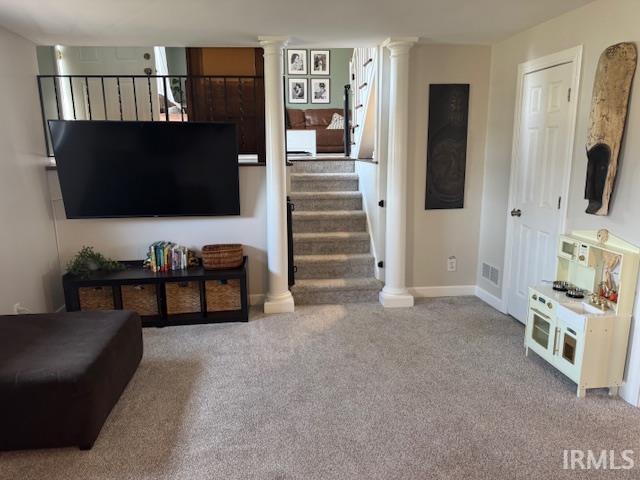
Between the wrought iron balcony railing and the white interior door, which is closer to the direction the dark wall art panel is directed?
the white interior door

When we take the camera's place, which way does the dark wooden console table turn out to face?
facing the viewer

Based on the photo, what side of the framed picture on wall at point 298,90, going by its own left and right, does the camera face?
front

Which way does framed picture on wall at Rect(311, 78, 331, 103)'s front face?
toward the camera

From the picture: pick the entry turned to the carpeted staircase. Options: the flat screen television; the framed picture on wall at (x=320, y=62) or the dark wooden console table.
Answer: the framed picture on wall

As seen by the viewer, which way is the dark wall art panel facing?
toward the camera

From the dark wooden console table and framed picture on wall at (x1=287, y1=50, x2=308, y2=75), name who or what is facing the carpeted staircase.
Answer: the framed picture on wall

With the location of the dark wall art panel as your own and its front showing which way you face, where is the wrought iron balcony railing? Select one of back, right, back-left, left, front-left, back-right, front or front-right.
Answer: right

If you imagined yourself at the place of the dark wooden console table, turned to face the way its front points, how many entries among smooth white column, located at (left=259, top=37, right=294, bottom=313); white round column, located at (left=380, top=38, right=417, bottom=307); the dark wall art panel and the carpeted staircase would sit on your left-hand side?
4

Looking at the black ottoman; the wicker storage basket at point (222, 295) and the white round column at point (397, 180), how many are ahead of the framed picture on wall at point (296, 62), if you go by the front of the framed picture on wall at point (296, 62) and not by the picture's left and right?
3

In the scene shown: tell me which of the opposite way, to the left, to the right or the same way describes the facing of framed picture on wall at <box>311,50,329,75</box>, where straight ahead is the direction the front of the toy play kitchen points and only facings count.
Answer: to the left
